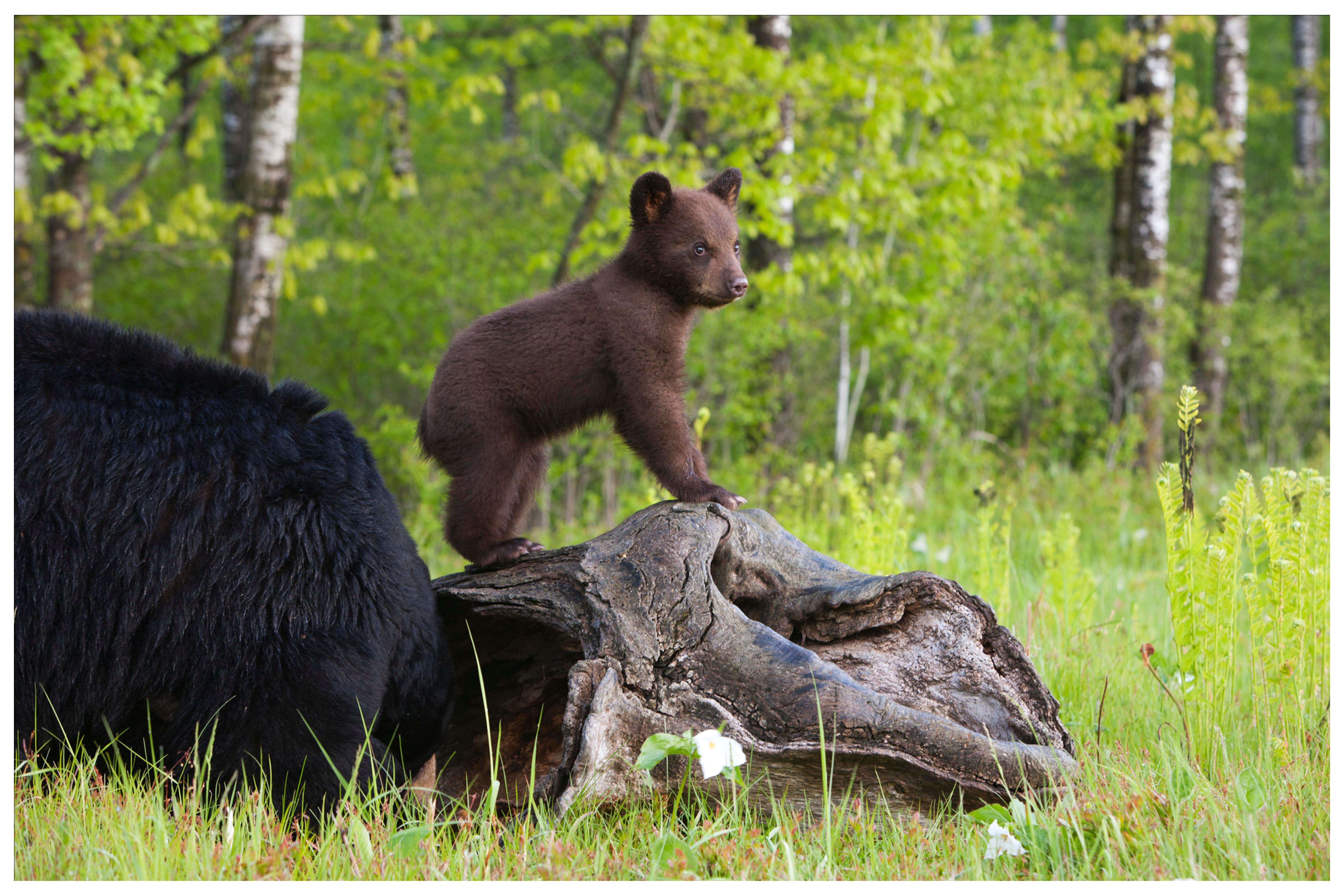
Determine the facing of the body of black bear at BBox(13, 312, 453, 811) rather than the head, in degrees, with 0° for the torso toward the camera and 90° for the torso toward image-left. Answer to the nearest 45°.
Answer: approximately 270°

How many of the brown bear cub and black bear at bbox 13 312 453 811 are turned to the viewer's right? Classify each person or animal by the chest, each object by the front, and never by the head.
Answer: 2

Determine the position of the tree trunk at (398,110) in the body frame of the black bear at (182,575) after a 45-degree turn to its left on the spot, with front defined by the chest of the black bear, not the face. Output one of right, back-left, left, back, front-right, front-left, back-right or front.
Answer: front-left

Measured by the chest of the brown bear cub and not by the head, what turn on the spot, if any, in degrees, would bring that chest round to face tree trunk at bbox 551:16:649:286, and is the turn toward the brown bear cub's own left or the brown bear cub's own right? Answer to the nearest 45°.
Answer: approximately 90° to the brown bear cub's own left

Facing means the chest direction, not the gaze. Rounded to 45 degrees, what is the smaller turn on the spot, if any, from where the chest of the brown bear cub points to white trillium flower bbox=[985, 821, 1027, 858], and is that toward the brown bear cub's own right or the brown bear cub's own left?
approximately 45° to the brown bear cub's own right

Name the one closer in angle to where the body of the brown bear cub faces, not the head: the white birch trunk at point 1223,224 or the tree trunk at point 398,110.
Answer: the white birch trunk

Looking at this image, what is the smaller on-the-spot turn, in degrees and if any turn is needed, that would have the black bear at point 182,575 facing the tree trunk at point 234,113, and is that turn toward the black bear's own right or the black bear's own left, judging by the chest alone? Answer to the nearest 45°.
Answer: approximately 90° to the black bear's own left

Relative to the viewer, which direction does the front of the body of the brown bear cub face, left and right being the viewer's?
facing to the right of the viewer

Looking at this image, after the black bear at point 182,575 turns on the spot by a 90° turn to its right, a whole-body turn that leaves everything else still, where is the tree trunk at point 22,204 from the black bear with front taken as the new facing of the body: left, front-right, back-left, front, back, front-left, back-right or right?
back

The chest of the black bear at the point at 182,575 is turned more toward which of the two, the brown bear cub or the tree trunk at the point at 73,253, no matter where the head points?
the brown bear cub

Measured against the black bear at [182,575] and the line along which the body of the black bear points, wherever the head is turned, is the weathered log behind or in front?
in front
